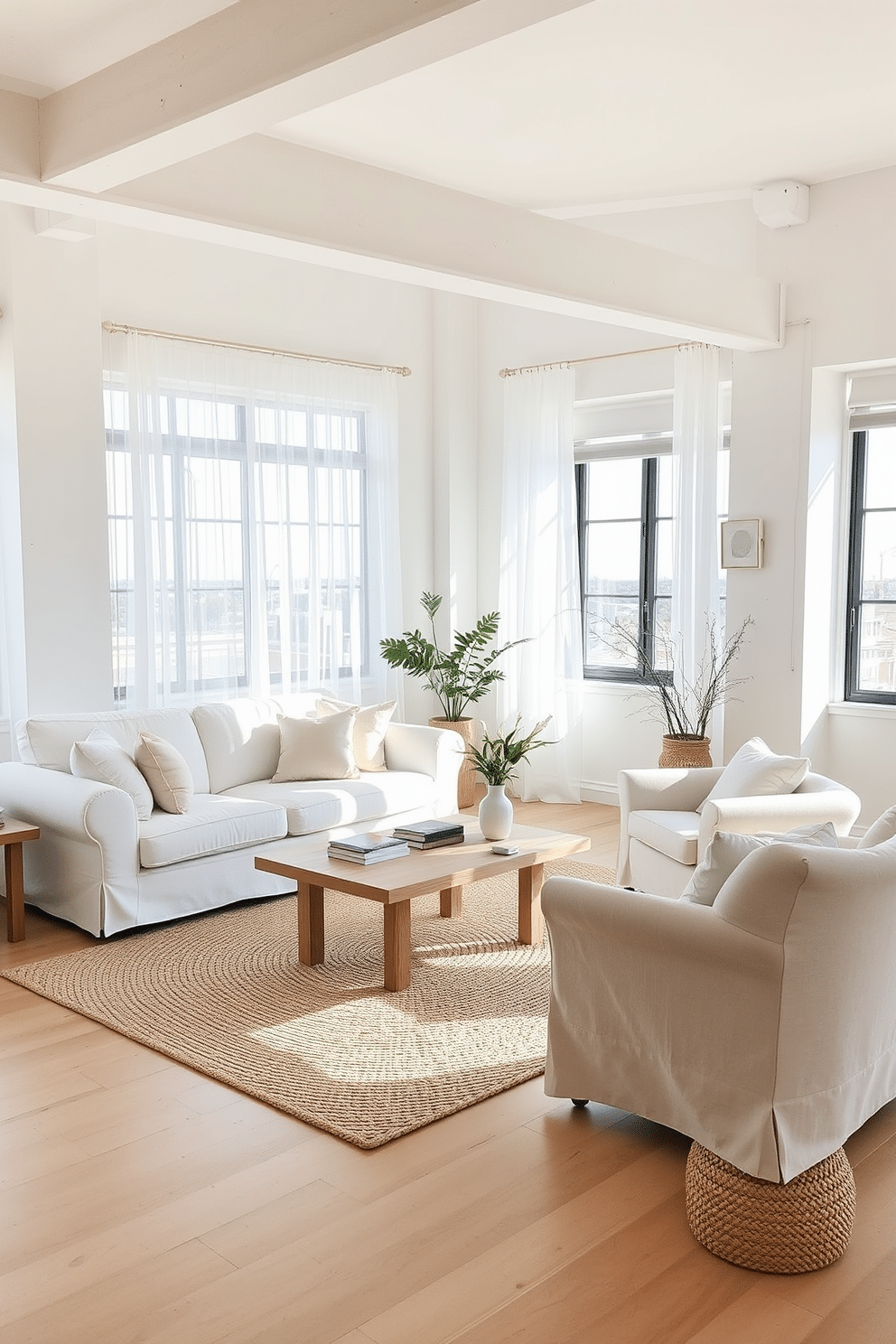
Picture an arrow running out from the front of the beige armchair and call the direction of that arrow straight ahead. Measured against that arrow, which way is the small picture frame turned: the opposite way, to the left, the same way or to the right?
to the left

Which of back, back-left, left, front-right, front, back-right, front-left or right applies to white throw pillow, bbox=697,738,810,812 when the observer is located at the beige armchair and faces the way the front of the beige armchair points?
front-right

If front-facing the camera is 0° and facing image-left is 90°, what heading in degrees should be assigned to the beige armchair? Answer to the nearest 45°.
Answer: approximately 135°

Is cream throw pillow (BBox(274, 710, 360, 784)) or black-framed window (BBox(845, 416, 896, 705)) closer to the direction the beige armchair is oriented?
the cream throw pillow

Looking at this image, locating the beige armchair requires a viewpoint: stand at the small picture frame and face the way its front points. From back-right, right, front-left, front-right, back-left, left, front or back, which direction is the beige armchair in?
front-left

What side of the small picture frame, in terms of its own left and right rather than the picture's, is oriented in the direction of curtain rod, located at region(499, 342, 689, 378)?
right

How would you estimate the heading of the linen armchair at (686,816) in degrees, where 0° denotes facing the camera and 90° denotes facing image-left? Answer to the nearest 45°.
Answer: approximately 45°

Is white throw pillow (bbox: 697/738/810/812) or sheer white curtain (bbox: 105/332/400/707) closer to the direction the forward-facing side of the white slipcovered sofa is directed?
the white throw pillow

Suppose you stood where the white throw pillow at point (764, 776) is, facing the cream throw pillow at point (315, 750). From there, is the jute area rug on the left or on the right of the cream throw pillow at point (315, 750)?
left
